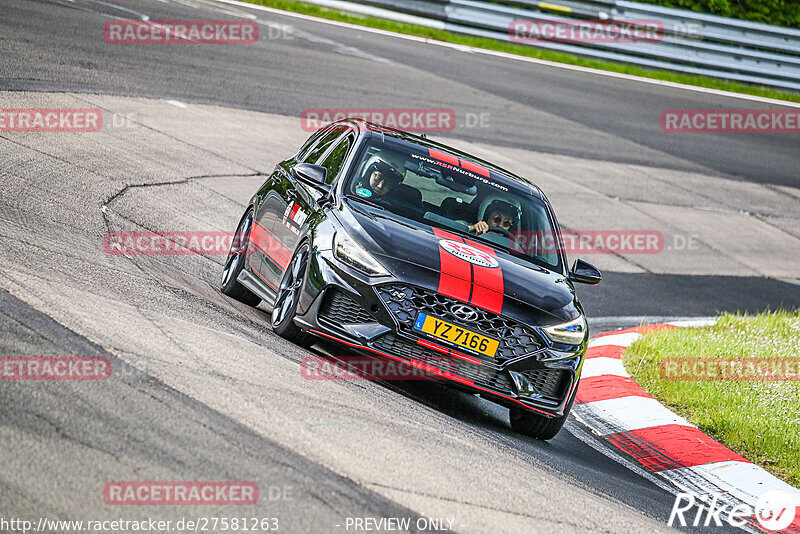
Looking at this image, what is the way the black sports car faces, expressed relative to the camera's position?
facing the viewer and to the right of the viewer
